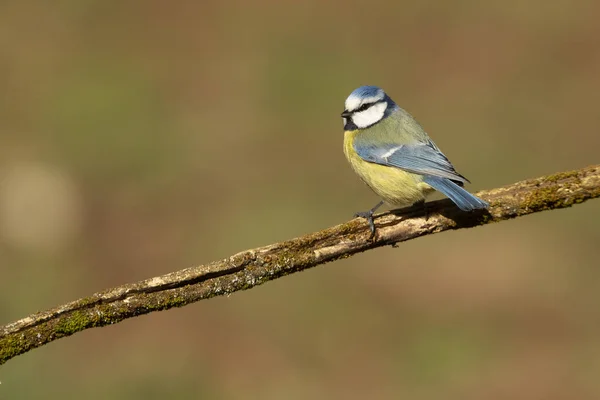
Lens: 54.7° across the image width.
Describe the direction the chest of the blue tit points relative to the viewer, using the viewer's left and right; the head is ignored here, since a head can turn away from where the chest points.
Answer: facing to the left of the viewer
